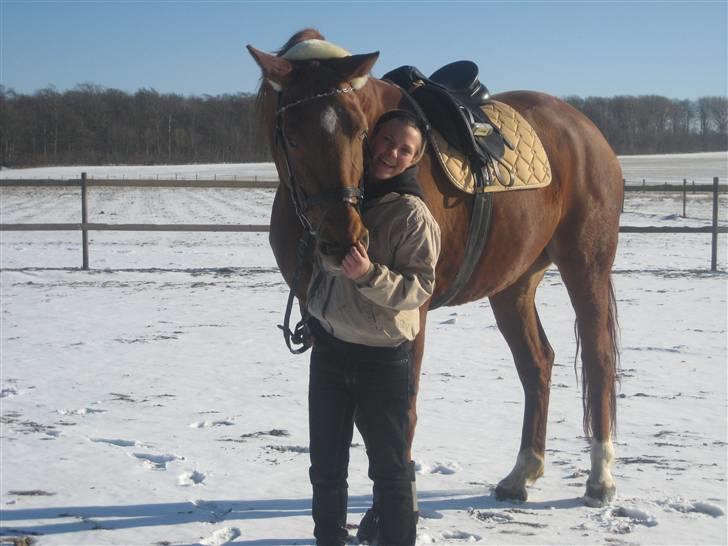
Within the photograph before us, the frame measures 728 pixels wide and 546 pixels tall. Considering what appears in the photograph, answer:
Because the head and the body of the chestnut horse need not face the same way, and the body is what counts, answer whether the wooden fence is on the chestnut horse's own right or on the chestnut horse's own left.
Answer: on the chestnut horse's own right

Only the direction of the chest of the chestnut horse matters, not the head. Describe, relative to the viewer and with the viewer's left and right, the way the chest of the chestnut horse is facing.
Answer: facing the viewer and to the left of the viewer
